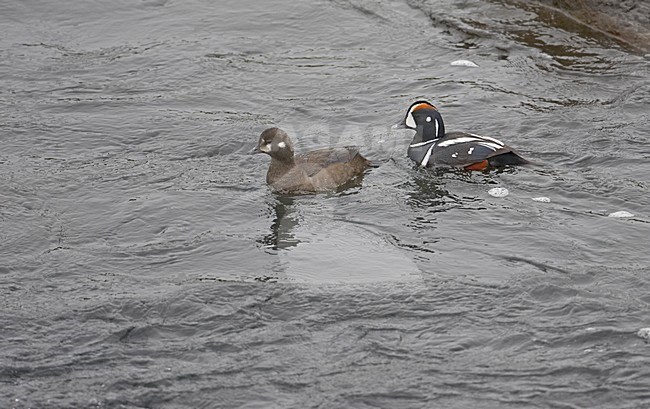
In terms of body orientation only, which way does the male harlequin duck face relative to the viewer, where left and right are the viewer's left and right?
facing to the left of the viewer
